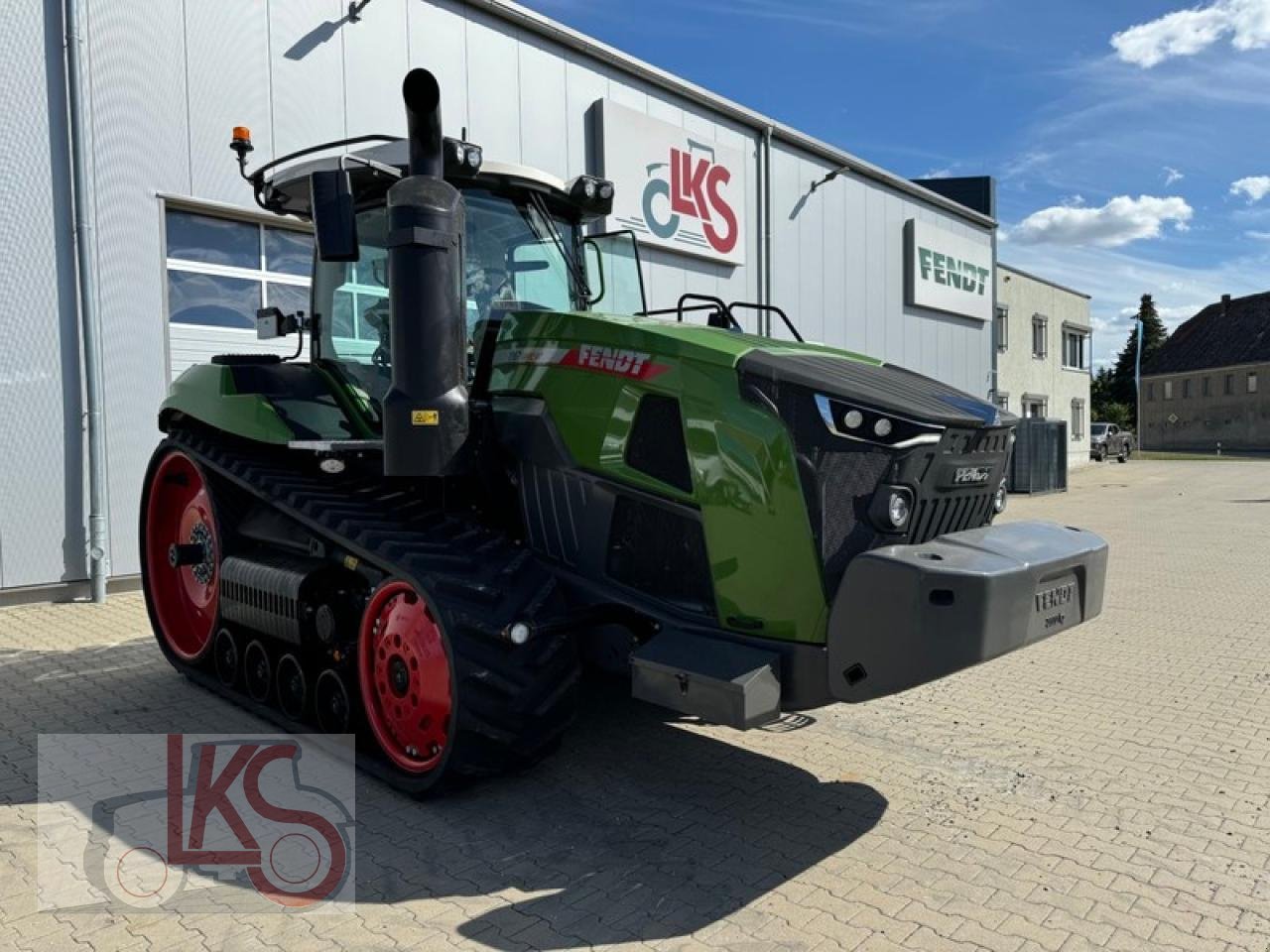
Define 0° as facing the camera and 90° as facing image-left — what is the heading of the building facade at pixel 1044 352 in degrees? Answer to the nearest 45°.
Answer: approximately 315°

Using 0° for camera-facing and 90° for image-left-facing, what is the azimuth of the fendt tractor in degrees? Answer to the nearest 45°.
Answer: approximately 315°

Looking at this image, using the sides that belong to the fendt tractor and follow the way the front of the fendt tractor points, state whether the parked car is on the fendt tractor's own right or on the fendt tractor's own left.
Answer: on the fendt tractor's own left

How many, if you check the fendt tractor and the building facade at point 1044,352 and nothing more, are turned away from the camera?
0

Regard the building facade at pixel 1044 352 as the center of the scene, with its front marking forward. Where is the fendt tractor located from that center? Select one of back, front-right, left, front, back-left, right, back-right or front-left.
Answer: front-right

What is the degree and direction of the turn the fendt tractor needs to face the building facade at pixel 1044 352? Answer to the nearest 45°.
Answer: approximately 90° to its left
